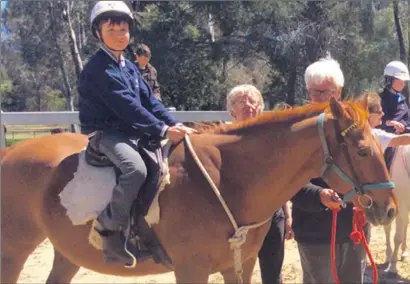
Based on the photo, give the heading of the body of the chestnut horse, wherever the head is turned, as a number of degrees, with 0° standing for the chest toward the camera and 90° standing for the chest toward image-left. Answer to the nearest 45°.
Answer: approximately 270°

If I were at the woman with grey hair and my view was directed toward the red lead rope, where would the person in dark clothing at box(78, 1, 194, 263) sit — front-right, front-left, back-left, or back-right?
back-right

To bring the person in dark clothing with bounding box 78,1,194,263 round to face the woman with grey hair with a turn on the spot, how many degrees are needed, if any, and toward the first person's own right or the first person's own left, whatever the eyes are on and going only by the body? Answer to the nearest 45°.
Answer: approximately 45° to the first person's own left

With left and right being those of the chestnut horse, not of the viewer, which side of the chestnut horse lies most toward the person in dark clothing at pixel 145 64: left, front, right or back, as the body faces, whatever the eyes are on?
left

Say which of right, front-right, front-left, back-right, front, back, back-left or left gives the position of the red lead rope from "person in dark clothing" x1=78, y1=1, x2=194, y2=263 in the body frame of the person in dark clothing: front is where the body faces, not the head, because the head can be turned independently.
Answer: front-left

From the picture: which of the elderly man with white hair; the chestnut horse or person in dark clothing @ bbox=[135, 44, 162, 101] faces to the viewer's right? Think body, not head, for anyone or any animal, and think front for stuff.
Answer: the chestnut horse

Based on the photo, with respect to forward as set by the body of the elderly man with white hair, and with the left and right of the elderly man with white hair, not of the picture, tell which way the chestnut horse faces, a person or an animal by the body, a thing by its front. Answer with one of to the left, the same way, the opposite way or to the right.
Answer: to the left

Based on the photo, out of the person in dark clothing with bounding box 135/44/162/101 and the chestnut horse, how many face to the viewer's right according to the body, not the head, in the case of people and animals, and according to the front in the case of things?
1

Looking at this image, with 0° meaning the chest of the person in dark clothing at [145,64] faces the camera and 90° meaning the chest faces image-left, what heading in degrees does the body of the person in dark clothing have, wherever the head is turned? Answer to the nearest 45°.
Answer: approximately 45°

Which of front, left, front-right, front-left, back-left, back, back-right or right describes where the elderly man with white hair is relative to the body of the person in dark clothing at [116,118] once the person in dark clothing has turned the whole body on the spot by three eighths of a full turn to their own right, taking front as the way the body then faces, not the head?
back

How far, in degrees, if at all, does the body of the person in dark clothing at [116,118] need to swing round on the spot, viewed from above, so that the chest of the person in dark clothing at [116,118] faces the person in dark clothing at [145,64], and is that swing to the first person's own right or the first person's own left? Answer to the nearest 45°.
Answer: approximately 135° to the first person's own left
